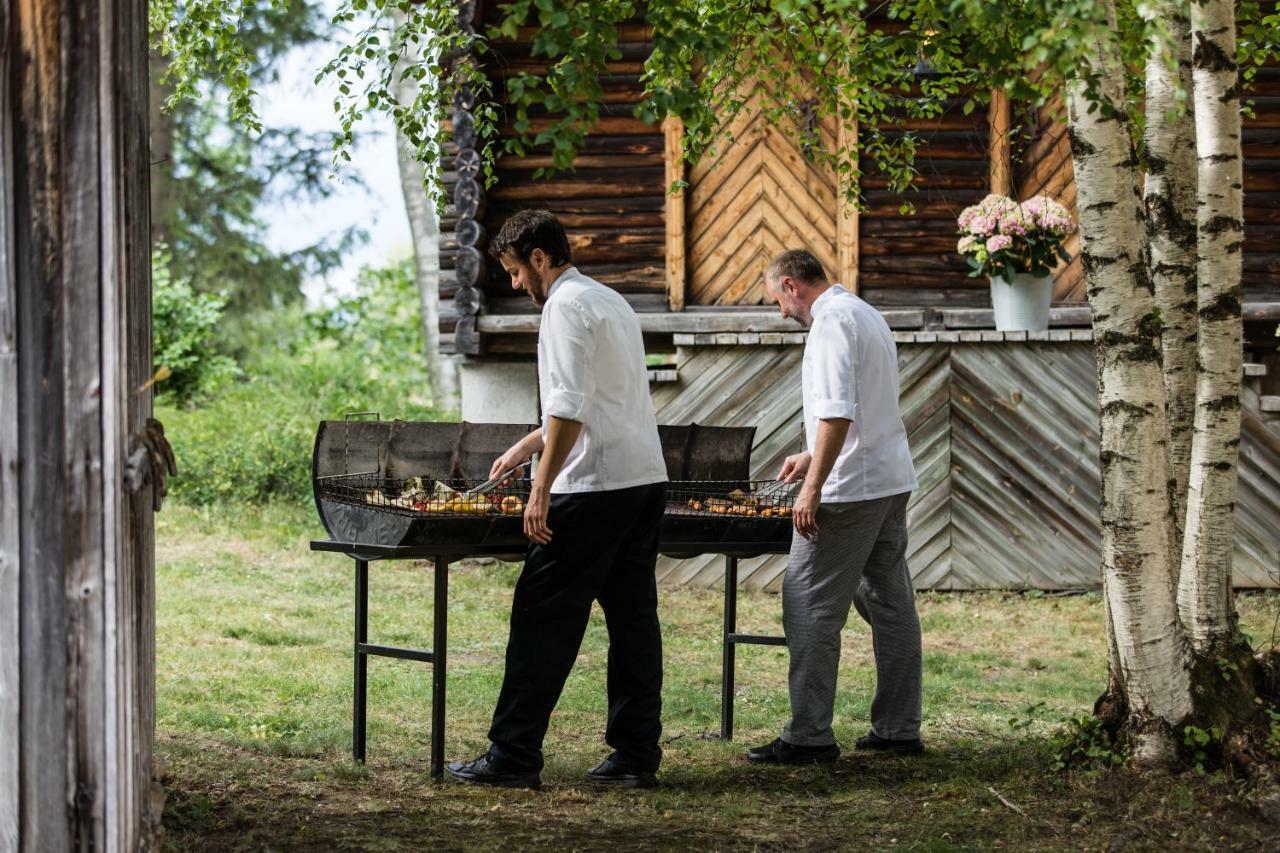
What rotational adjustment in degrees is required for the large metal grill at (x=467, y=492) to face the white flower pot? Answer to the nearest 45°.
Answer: approximately 135° to its left

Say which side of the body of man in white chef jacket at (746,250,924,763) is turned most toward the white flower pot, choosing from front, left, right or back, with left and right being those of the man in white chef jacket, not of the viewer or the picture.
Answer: right

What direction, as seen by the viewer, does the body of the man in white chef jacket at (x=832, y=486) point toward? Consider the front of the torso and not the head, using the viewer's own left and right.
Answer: facing to the left of the viewer

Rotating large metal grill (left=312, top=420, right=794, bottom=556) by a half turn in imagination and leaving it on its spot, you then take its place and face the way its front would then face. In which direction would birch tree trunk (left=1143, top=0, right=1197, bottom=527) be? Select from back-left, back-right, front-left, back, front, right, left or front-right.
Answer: right

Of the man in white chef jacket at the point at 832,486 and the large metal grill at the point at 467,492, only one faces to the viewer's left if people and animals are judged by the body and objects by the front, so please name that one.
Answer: the man in white chef jacket

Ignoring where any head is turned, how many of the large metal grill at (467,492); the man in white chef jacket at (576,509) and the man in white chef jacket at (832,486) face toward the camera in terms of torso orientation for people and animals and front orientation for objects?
1

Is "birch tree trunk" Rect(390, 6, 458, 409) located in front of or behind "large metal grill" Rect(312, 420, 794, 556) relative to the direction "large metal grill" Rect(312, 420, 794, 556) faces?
behind

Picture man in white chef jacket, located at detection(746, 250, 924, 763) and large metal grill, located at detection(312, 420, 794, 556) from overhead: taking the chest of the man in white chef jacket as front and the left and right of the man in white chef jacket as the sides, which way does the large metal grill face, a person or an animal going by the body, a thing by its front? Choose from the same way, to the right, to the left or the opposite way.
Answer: to the left

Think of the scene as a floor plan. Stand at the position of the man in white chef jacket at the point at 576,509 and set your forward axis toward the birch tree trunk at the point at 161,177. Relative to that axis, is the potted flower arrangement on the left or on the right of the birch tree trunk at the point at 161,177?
right

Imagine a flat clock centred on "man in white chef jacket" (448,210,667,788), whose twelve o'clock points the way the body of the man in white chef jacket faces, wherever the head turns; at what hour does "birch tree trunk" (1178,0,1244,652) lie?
The birch tree trunk is roughly at 6 o'clock from the man in white chef jacket.

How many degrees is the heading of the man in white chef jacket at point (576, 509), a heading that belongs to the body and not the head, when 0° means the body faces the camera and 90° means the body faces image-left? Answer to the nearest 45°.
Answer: approximately 90°

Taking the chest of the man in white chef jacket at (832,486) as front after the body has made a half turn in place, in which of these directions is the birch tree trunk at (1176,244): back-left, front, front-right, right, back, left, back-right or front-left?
front
